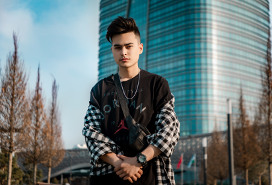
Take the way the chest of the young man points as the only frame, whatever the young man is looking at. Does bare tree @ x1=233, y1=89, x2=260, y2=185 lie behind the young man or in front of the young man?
behind

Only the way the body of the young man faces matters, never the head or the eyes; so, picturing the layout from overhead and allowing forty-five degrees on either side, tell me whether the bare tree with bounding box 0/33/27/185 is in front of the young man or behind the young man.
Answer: behind

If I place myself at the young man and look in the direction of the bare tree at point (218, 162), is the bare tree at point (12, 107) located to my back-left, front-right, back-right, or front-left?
front-left

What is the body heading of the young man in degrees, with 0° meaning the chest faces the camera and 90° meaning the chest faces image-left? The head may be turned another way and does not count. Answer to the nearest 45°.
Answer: approximately 0°

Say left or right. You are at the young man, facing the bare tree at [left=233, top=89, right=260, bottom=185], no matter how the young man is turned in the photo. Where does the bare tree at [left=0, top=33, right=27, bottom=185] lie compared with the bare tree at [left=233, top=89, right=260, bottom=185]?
left

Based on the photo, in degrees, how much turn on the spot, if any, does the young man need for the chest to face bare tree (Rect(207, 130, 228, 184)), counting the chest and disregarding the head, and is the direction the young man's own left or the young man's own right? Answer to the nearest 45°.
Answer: approximately 180°

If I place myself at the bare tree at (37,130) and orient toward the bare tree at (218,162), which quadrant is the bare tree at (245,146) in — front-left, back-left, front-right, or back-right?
front-right

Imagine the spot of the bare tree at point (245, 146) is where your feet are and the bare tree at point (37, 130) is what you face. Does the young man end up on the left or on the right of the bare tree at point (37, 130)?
left

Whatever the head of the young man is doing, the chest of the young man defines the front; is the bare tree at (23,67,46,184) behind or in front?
behind
